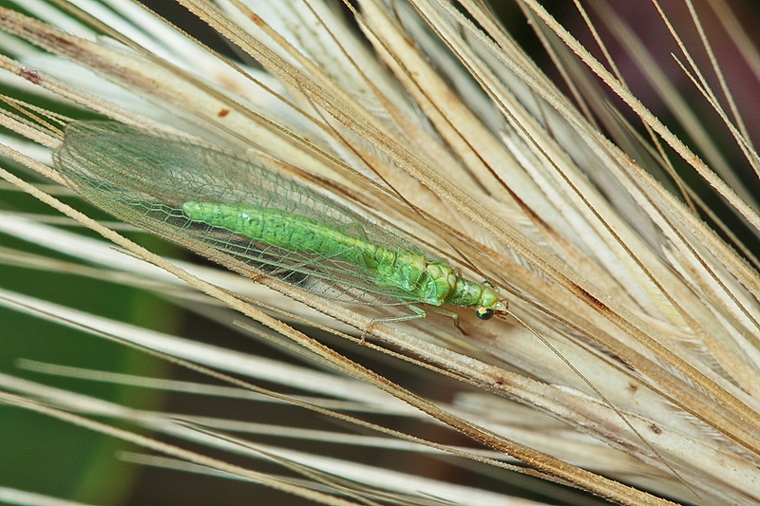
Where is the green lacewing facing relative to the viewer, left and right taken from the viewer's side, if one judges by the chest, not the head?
facing to the right of the viewer
